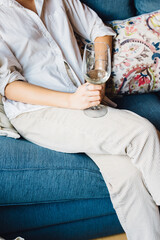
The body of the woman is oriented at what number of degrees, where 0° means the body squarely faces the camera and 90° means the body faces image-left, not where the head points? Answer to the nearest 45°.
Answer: approximately 315°
